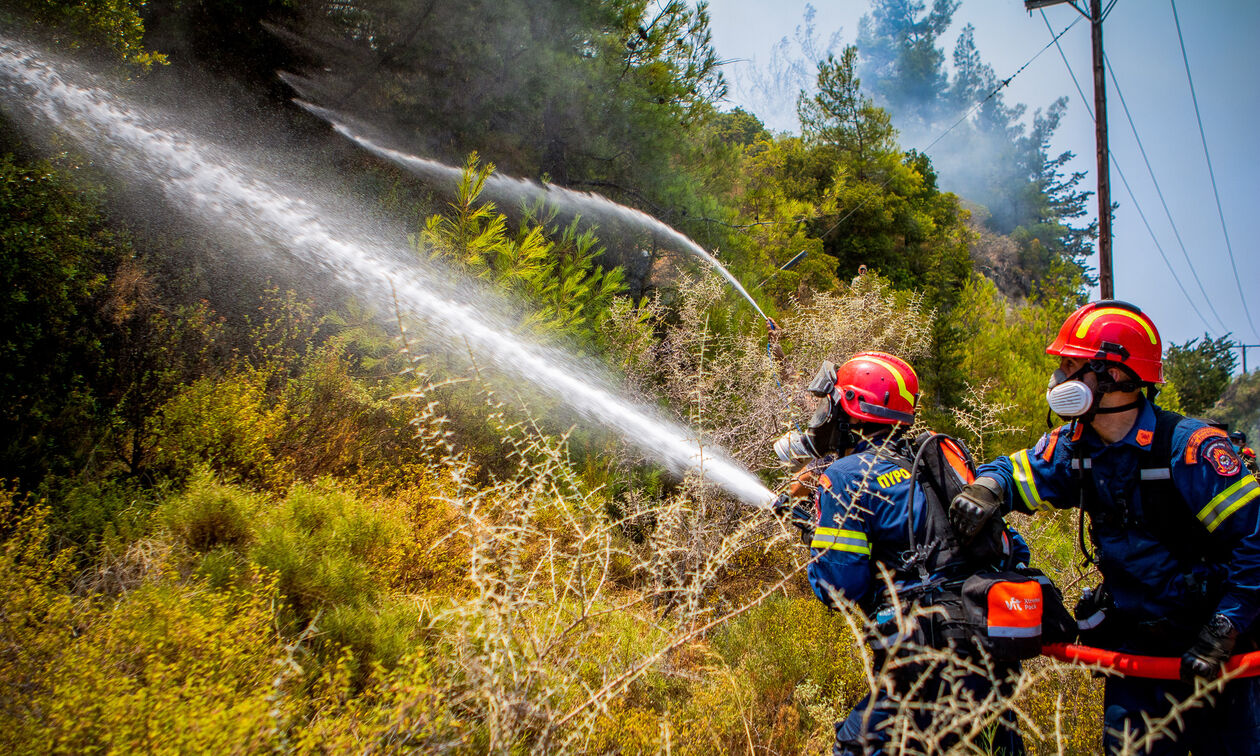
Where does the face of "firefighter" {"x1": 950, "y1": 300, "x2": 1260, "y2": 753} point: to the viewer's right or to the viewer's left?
to the viewer's left

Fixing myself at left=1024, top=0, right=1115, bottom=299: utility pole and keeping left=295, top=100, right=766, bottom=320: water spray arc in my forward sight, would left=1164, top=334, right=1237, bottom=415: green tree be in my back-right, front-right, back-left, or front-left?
back-right

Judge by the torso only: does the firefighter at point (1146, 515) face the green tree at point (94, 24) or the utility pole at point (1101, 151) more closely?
the green tree

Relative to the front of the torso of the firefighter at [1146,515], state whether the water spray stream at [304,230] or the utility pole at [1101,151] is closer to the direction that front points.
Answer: the water spray stream

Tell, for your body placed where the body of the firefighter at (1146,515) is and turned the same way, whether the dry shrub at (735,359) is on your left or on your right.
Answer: on your right

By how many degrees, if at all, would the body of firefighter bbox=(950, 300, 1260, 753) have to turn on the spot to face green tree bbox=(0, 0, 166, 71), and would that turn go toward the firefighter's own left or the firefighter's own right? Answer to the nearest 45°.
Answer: approximately 45° to the firefighter's own right

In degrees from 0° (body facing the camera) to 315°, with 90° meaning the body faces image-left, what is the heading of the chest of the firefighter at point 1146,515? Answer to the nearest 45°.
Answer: approximately 45°

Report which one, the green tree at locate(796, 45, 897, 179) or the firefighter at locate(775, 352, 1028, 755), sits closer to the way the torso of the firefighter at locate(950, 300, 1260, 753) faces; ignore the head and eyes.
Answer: the firefighter

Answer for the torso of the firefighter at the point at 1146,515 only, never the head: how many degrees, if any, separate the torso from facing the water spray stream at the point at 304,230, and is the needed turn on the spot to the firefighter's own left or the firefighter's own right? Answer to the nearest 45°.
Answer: approximately 45° to the firefighter's own right

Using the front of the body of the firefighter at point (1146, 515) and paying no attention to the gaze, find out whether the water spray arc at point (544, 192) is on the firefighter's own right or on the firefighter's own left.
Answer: on the firefighter's own right
